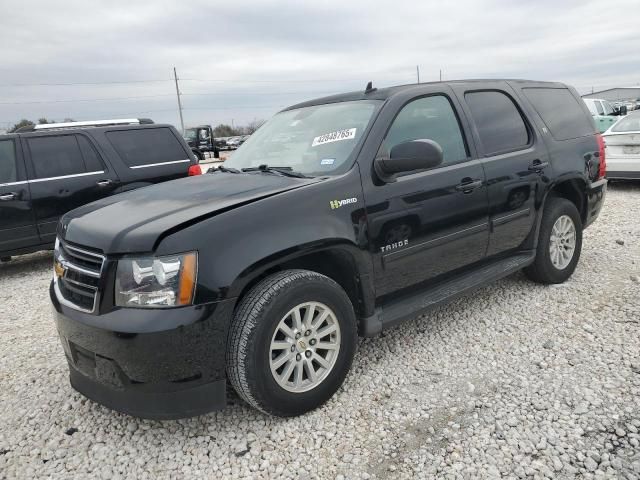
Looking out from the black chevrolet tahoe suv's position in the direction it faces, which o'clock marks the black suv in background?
The black suv in background is roughly at 3 o'clock from the black chevrolet tahoe suv.

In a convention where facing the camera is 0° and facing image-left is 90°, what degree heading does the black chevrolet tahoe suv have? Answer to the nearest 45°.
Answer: approximately 45°

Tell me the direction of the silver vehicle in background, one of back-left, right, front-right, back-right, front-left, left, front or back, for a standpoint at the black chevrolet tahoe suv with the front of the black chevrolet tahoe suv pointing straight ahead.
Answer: back
